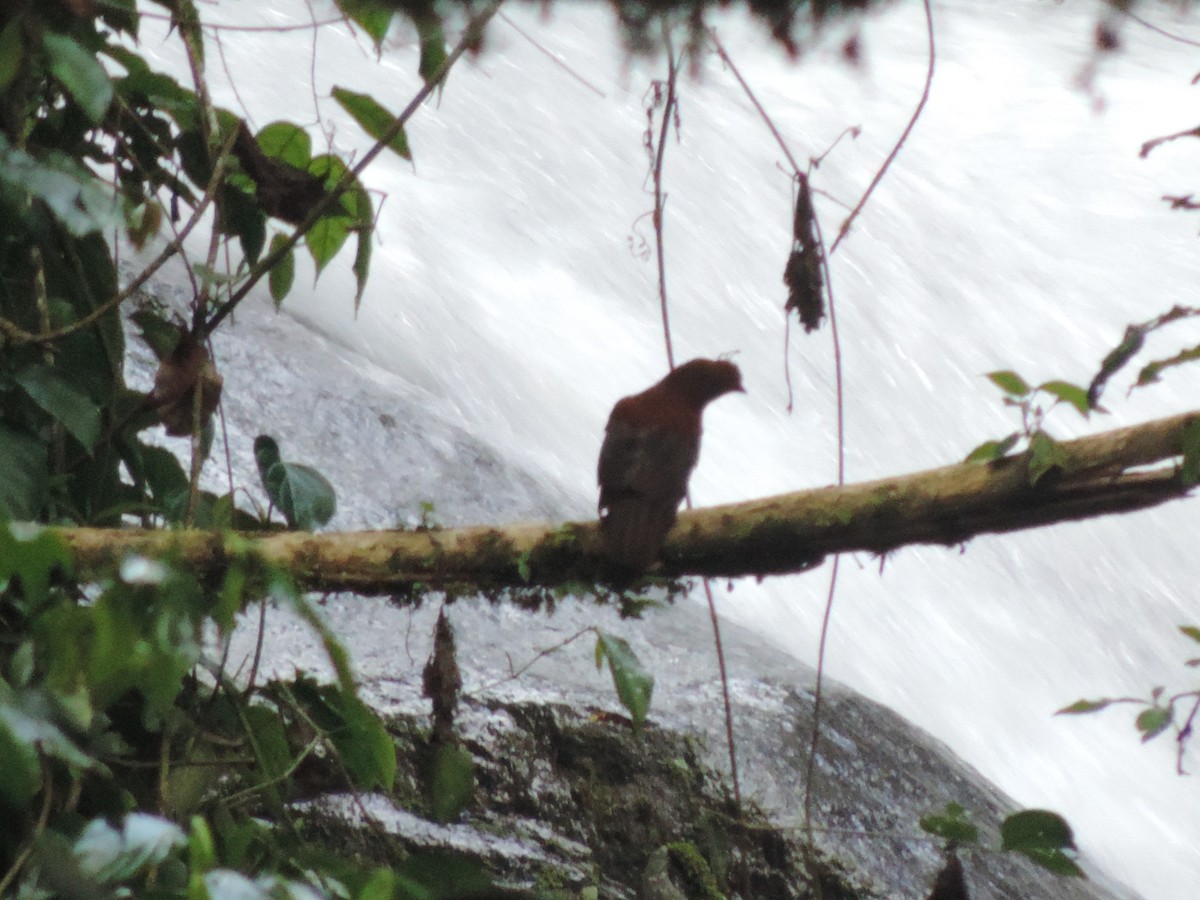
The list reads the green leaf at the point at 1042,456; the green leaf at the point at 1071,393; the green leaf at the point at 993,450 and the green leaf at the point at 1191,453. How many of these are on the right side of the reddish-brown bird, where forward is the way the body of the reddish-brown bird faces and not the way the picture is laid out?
4

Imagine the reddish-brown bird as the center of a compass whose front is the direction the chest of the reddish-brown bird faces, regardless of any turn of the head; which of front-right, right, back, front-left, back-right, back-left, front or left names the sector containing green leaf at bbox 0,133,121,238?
back

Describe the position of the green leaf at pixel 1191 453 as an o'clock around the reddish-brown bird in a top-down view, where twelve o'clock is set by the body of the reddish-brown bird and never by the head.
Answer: The green leaf is roughly at 3 o'clock from the reddish-brown bird.

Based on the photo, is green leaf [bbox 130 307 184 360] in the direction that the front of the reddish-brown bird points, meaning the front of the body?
no

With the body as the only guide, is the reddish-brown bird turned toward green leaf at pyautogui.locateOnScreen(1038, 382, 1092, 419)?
no

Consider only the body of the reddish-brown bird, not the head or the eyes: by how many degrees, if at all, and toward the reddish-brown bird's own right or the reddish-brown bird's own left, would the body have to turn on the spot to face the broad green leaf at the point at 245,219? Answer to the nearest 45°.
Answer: approximately 135° to the reddish-brown bird's own left

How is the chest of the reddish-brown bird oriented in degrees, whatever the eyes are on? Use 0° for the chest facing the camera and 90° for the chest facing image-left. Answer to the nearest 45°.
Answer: approximately 225°

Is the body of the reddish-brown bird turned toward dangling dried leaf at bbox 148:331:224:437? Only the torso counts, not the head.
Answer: no

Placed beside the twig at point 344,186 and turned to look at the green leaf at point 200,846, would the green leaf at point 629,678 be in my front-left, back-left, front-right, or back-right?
front-left

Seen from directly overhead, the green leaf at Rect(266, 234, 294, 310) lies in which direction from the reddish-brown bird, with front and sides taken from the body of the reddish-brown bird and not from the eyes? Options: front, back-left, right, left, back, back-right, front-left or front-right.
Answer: back-left
